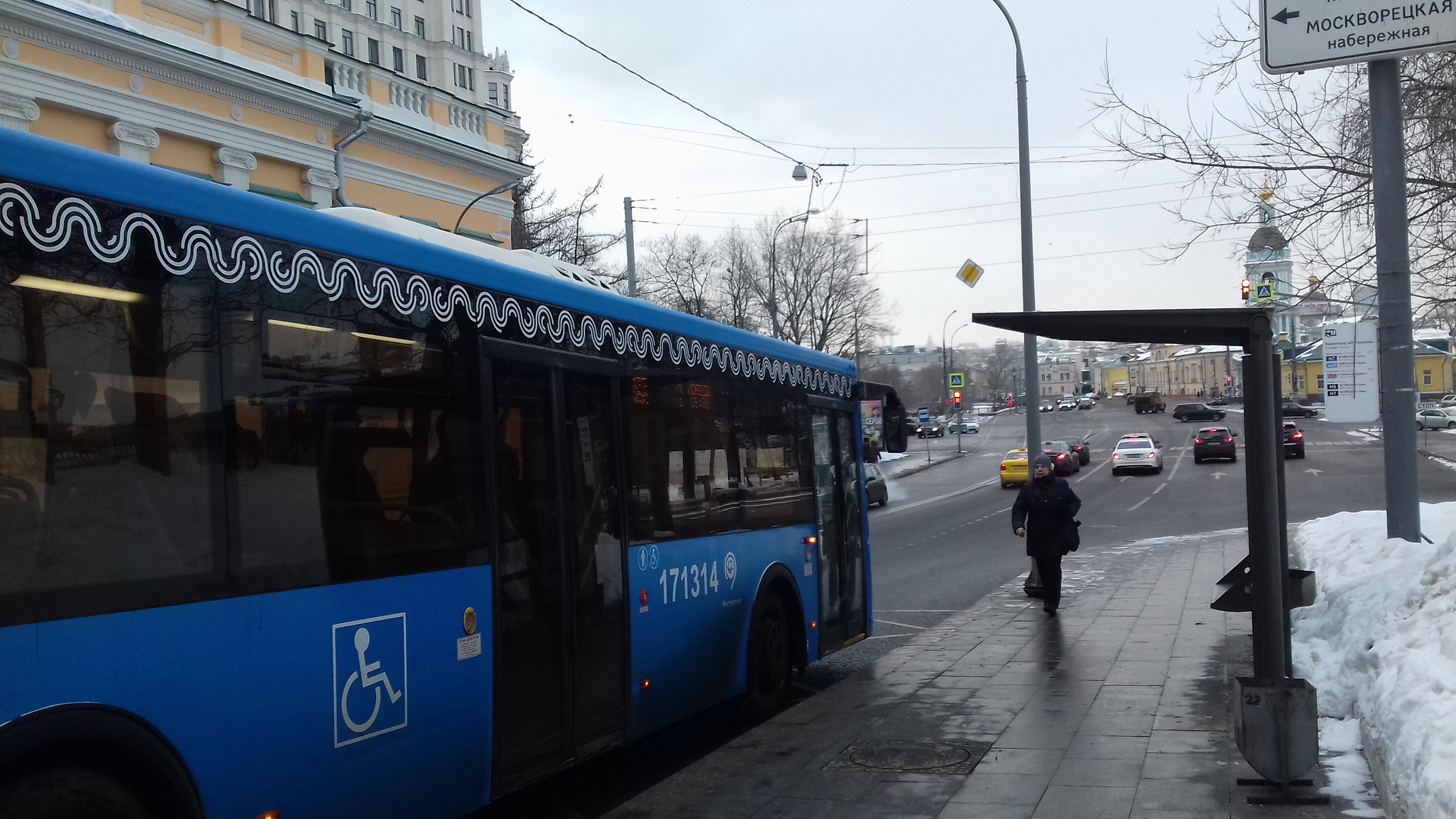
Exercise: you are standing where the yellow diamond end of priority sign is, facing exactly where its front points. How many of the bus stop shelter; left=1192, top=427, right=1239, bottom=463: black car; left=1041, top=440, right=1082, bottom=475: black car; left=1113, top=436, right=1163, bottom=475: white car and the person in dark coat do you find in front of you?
2

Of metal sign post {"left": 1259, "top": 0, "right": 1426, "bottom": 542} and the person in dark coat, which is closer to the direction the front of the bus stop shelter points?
the person in dark coat

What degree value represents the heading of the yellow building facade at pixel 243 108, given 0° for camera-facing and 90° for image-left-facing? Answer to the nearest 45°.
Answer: approximately 315°

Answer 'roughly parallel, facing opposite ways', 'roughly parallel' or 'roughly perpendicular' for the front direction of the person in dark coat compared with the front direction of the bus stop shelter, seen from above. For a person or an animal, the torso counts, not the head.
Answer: roughly perpendicular

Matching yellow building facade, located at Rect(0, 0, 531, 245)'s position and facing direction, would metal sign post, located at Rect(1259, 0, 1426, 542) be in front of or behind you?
in front

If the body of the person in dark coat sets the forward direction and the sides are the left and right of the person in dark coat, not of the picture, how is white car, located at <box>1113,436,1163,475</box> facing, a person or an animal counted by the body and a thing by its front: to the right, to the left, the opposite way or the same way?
the opposite way

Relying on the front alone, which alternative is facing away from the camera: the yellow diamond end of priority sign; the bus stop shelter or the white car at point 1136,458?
the white car

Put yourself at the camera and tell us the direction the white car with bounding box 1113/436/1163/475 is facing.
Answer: facing away from the viewer

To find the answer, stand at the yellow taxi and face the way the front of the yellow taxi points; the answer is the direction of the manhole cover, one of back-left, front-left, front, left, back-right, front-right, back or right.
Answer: back

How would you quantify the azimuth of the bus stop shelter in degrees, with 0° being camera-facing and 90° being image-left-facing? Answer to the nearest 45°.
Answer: approximately 90°

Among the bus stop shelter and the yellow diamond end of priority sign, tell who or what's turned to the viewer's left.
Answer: the bus stop shelter

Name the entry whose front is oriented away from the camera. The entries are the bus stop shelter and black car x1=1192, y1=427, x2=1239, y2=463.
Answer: the black car

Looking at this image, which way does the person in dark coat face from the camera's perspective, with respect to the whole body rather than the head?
toward the camera

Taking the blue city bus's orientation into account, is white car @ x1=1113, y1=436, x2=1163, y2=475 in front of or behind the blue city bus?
in front

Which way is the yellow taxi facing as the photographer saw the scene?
facing away from the viewer
